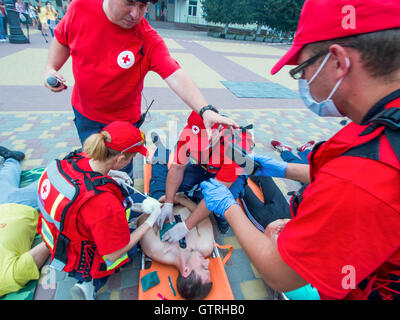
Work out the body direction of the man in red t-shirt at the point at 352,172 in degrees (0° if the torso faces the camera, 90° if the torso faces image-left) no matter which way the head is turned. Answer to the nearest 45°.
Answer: approximately 90°

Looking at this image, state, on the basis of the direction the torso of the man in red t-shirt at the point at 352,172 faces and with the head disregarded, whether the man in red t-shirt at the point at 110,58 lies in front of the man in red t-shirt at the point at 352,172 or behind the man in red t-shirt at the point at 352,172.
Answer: in front

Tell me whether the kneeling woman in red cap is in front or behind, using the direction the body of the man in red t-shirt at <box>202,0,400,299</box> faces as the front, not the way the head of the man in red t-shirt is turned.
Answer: in front

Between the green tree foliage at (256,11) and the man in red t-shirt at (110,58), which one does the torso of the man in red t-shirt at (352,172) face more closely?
the man in red t-shirt

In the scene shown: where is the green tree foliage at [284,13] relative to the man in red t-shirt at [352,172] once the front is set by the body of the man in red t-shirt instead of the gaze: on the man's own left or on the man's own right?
on the man's own right

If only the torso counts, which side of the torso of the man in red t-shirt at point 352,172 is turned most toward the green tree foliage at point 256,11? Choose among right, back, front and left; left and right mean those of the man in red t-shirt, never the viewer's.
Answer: right

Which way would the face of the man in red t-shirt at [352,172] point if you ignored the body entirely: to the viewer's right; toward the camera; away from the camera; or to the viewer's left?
to the viewer's left
